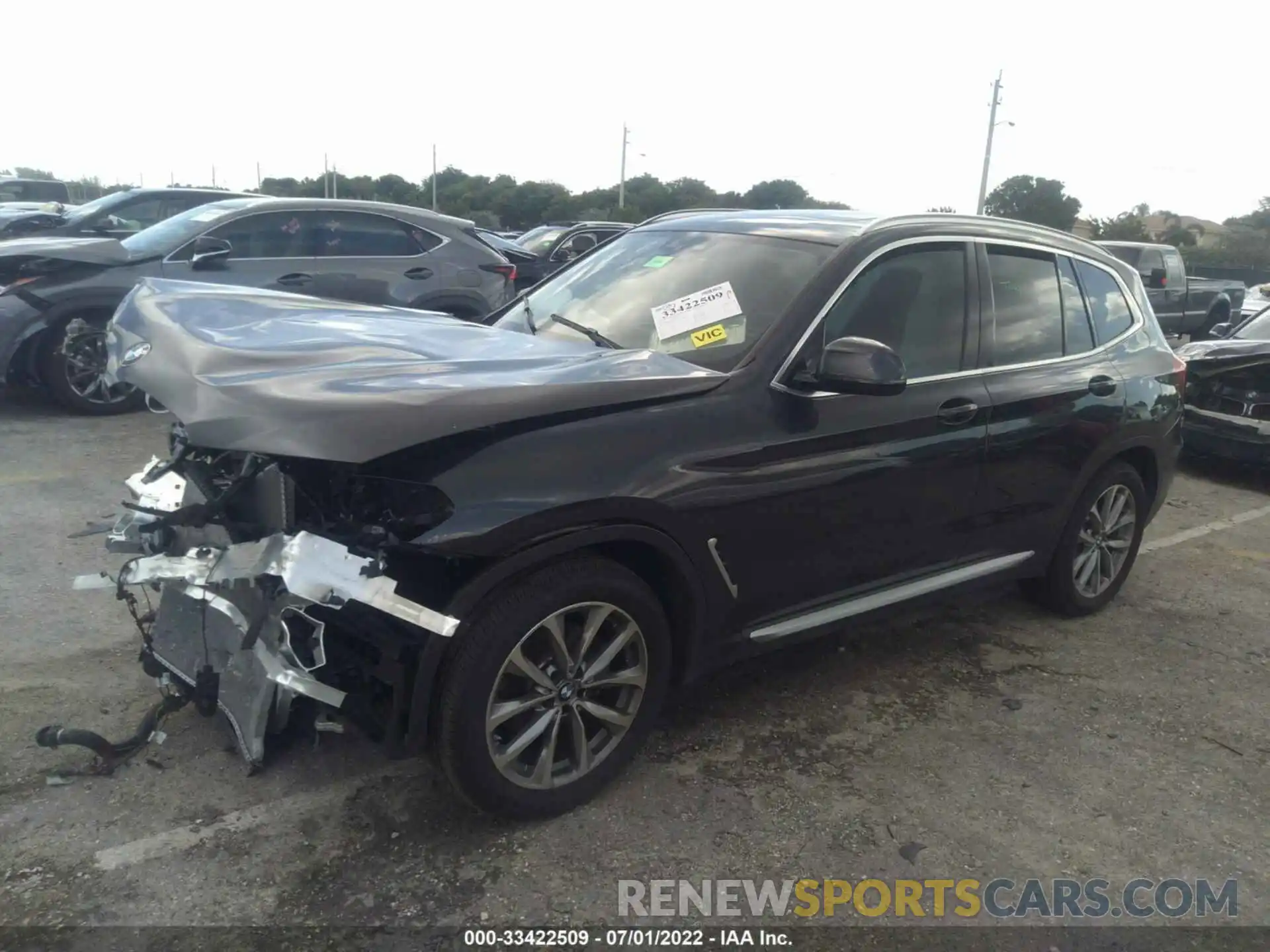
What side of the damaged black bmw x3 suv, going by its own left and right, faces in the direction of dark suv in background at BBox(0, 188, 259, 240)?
right

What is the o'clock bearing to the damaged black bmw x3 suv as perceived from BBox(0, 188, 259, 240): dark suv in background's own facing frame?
The damaged black bmw x3 suv is roughly at 9 o'clock from the dark suv in background.

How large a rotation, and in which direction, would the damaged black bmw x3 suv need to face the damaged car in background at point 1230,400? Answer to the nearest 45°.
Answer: approximately 180°

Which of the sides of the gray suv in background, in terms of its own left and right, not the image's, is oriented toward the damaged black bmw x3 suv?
left

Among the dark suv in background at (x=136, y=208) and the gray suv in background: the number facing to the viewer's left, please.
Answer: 2

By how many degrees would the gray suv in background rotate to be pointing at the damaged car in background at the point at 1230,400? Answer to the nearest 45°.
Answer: approximately 180°

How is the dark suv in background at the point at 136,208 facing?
to the viewer's left

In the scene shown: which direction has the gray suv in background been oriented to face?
to the viewer's left

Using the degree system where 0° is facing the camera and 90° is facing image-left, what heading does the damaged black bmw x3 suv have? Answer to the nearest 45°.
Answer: approximately 45°

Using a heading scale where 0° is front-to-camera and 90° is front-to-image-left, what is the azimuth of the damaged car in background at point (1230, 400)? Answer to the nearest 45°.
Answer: approximately 45°

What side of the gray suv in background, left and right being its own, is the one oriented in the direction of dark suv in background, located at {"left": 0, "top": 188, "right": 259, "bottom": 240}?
right
